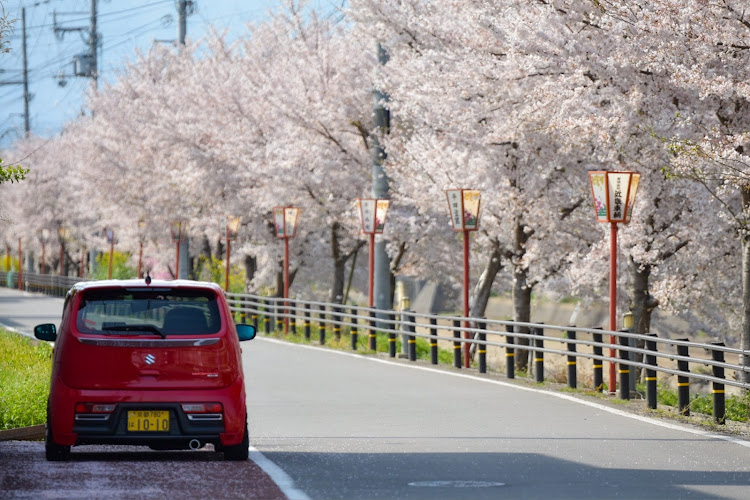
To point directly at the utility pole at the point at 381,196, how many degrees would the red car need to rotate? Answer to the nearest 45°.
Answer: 0° — it already faces it

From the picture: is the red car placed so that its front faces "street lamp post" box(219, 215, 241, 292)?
yes

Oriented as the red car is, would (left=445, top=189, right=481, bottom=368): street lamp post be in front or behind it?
in front

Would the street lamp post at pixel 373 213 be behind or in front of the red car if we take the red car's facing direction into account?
in front

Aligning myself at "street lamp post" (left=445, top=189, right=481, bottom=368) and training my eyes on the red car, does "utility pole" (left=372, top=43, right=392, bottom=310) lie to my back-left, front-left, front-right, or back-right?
back-right

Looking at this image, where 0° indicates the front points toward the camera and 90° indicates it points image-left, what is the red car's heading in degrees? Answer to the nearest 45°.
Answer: approximately 180°
